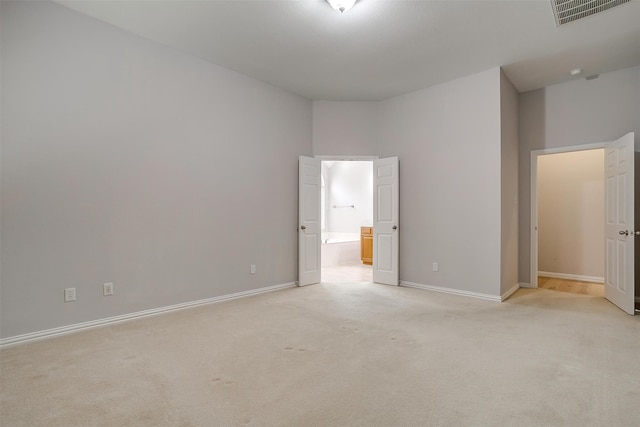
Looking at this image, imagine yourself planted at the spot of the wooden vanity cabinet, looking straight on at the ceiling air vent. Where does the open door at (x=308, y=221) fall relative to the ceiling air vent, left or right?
right

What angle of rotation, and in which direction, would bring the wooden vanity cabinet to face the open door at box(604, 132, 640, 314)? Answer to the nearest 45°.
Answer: approximately 90° to its left

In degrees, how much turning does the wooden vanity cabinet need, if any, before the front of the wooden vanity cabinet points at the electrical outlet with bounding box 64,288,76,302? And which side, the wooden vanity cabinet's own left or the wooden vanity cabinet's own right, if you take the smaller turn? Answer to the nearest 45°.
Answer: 0° — it already faces it

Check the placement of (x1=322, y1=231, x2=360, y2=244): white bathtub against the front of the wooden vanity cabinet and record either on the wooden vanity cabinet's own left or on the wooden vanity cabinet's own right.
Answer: on the wooden vanity cabinet's own right

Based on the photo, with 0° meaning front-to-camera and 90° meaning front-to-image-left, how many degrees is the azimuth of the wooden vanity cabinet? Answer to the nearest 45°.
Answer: approximately 45°

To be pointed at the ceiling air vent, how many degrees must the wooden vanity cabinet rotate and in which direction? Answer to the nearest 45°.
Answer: approximately 90° to its left
